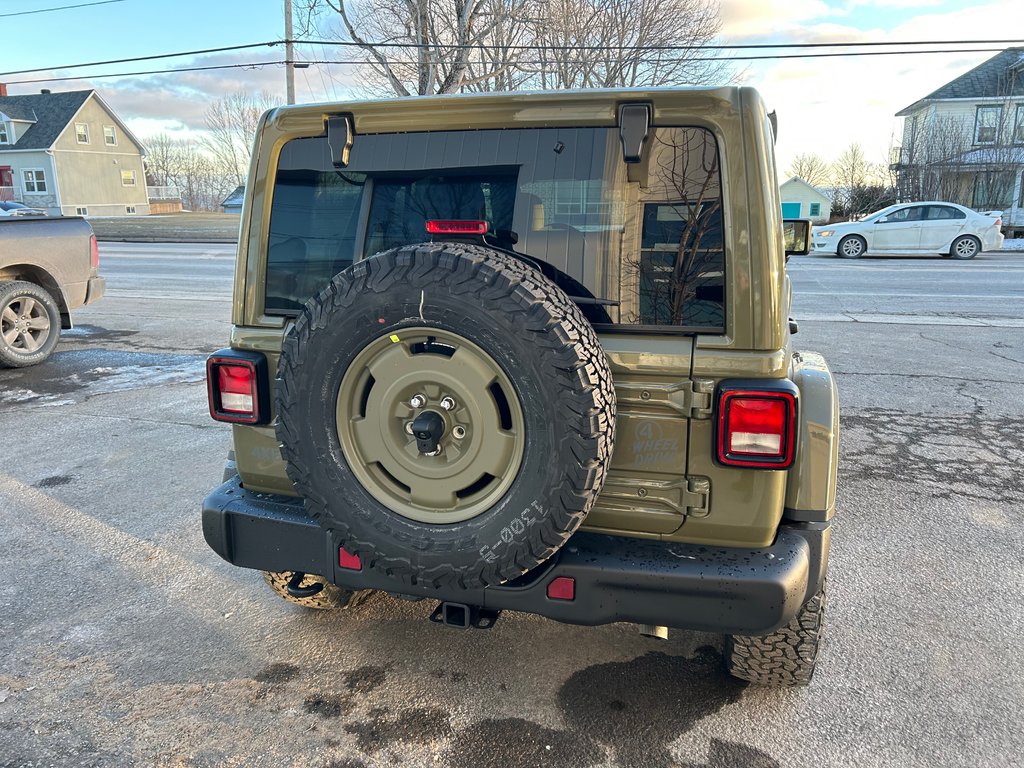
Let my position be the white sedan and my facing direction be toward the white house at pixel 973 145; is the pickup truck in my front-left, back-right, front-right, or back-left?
back-left

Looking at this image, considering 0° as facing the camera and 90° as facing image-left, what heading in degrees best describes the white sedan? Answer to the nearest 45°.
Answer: approximately 90°

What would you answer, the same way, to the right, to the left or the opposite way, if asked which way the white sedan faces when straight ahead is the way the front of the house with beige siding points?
to the right

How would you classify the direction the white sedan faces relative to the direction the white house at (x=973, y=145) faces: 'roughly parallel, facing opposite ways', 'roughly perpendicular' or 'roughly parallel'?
roughly perpendicular

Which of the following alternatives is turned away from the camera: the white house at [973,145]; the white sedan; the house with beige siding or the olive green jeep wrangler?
the olive green jeep wrangler

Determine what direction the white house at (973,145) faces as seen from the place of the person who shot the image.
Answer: facing the viewer

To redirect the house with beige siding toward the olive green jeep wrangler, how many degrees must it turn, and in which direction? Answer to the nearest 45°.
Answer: approximately 45° to its left

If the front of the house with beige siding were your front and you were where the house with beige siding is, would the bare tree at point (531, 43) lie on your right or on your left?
on your left

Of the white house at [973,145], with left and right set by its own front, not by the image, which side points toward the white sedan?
front

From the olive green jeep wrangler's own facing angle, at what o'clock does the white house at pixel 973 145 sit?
The white house is roughly at 1 o'clock from the olive green jeep wrangler.

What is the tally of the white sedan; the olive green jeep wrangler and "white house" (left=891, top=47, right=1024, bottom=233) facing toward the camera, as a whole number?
1

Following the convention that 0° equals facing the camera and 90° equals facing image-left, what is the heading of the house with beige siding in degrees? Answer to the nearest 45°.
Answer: approximately 45°

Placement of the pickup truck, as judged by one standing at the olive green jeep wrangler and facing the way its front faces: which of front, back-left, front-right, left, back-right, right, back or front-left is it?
front-left

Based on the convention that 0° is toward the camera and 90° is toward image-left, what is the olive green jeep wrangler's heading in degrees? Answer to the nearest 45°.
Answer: approximately 180°
